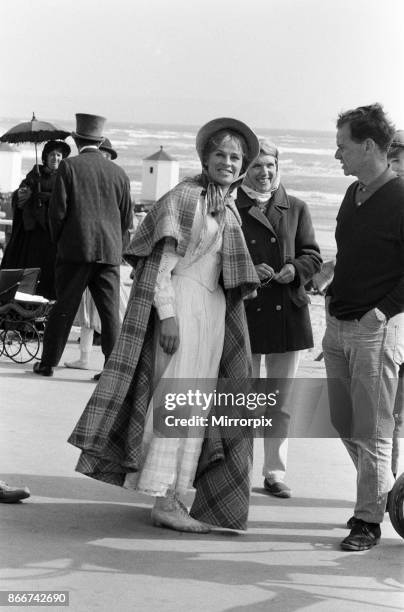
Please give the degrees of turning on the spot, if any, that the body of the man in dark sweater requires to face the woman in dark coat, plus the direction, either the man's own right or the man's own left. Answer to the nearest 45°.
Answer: approximately 90° to the man's own right

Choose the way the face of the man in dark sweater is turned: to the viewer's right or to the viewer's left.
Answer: to the viewer's left

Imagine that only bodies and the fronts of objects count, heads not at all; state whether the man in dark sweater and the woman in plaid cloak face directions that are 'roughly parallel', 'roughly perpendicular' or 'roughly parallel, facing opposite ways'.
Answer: roughly perpendicular

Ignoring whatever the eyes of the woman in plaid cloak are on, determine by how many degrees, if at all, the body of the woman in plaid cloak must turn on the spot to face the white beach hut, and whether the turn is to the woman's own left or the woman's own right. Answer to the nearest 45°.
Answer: approximately 135° to the woman's own left

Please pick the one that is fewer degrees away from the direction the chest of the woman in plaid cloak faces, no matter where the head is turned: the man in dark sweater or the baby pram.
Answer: the man in dark sweater

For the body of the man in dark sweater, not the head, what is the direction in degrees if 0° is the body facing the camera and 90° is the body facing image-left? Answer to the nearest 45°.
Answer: approximately 45°
